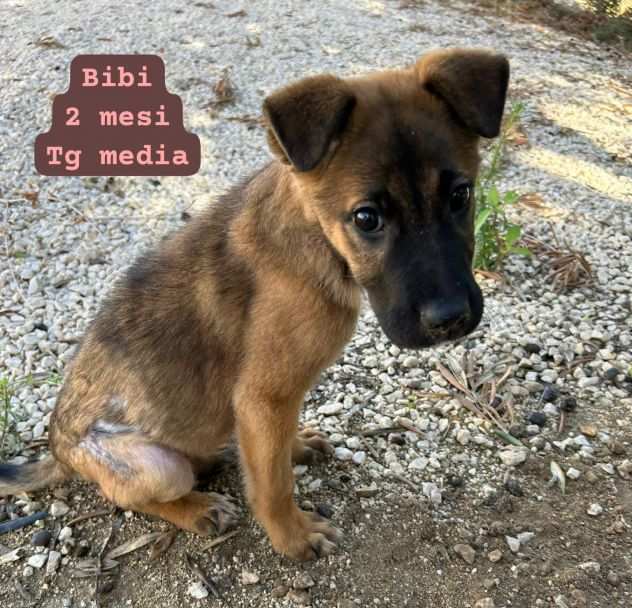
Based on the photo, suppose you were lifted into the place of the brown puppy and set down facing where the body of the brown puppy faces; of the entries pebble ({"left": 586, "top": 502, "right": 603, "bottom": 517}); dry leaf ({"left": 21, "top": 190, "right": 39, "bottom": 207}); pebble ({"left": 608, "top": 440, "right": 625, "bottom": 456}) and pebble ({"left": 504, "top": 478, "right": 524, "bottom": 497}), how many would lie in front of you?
3

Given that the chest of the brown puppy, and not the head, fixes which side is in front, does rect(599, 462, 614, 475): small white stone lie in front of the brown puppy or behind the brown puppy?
in front

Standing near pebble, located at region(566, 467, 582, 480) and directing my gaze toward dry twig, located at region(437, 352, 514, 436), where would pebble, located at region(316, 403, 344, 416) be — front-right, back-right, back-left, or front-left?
front-left

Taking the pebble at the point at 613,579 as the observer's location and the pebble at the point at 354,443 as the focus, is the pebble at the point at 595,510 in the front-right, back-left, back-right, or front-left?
front-right

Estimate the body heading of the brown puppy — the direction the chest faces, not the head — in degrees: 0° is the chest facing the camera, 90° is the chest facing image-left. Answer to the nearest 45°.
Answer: approximately 270°

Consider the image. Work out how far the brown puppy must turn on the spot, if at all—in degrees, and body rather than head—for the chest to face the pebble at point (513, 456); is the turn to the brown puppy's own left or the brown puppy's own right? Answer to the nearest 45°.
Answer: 0° — it already faces it

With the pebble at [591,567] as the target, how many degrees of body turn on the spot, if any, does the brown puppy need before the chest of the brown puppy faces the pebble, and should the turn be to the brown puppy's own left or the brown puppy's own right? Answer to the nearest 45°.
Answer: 0° — it already faces it
